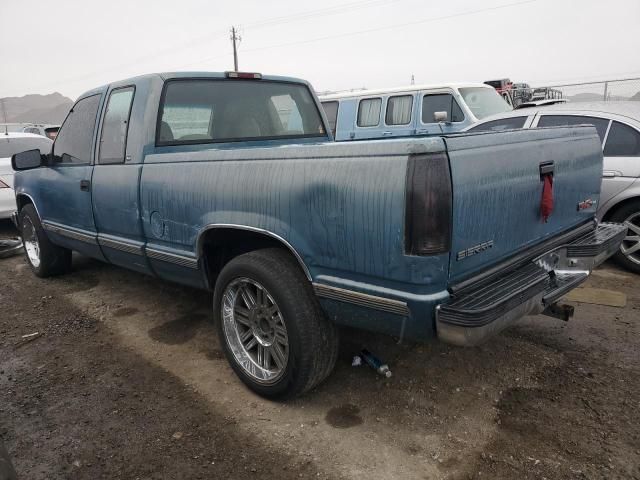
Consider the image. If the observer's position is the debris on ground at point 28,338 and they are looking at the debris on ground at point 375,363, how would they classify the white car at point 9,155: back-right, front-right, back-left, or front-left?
back-left

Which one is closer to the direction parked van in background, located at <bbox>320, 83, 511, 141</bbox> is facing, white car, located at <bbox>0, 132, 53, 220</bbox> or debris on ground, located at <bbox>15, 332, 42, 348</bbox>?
the debris on ground

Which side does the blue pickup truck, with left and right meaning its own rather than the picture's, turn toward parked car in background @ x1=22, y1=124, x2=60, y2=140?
front

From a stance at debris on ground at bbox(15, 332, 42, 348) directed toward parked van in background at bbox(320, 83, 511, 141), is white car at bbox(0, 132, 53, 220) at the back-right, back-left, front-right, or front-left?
front-left

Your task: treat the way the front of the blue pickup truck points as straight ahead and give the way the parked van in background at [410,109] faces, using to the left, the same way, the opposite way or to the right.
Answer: the opposite way

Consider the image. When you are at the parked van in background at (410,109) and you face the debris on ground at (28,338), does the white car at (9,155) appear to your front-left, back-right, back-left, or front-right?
front-right

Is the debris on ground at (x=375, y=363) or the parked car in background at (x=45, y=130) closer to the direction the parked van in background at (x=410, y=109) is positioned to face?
the debris on ground

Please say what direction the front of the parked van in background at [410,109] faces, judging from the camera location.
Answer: facing the viewer and to the right of the viewer

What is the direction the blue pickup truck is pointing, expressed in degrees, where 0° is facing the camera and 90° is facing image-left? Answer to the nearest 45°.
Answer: approximately 135°

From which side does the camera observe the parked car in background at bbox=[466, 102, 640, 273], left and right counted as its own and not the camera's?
left

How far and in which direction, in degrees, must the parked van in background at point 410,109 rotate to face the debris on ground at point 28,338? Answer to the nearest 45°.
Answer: approximately 90° to its right

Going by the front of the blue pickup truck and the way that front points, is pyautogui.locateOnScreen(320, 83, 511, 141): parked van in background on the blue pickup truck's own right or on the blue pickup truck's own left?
on the blue pickup truck's own right
